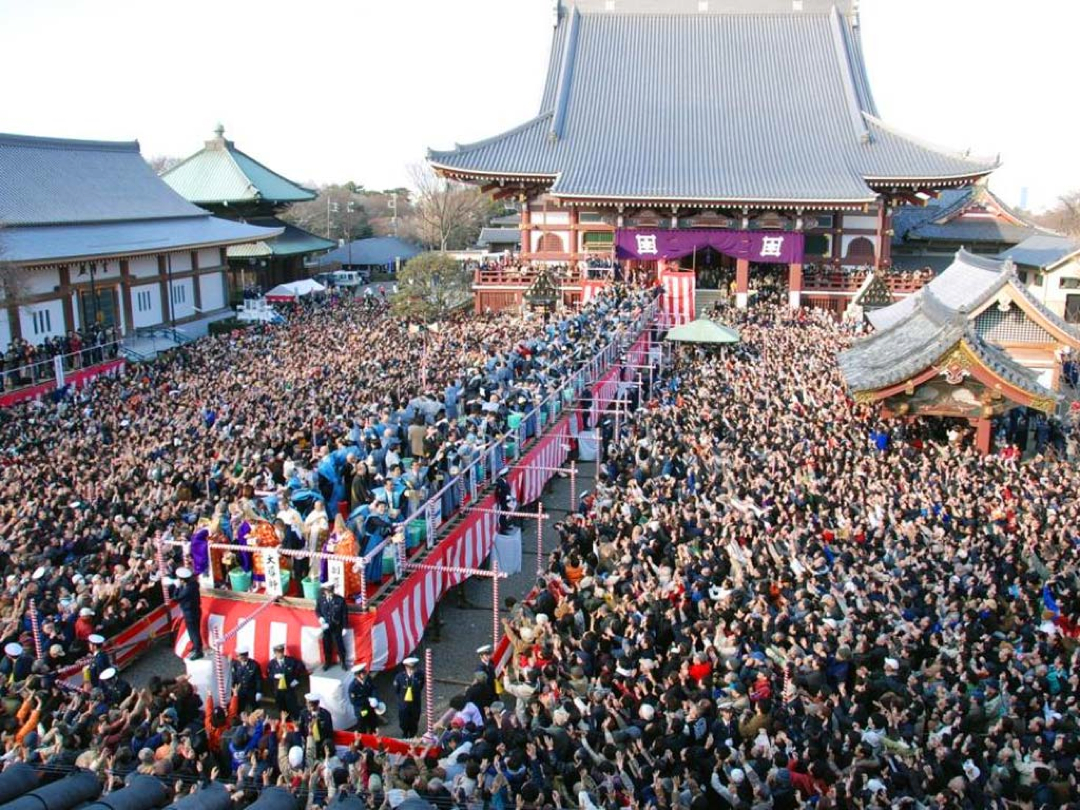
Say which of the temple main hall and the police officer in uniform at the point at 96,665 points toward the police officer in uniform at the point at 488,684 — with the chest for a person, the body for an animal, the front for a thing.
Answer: the temple main hall

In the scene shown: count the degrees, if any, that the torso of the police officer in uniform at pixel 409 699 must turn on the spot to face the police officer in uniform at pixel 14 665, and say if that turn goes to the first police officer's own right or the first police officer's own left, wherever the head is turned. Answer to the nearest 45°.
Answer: approximately 90° to the first police officer's own right

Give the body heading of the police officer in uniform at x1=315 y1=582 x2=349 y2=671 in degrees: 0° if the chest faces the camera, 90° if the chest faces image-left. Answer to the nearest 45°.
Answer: approximately 0°

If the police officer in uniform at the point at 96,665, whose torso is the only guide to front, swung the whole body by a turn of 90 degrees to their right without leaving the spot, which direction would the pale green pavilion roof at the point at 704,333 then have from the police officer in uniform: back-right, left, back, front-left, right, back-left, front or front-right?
right

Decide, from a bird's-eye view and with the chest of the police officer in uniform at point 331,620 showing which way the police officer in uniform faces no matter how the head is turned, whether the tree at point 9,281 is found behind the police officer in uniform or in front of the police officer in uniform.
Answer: behind

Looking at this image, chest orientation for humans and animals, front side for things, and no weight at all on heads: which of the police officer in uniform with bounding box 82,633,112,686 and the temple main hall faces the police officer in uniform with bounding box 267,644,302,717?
the temple main hall

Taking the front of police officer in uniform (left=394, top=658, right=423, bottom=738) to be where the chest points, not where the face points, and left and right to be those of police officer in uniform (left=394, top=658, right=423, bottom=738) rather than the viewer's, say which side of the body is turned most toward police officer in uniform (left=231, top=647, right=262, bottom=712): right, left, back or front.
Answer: right

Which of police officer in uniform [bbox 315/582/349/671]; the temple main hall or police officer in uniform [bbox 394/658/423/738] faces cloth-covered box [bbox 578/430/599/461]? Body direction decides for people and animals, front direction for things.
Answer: the temple main hall

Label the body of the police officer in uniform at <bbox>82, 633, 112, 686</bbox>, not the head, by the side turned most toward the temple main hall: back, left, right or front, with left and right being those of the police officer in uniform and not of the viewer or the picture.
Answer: back
